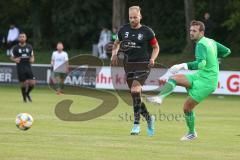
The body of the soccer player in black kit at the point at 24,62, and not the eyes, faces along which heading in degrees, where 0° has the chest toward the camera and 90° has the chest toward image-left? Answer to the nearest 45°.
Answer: approximately 0°

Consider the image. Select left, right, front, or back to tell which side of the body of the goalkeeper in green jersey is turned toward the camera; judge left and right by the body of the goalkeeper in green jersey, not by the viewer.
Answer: left

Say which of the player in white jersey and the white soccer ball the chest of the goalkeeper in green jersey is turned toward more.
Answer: the white soccer ball

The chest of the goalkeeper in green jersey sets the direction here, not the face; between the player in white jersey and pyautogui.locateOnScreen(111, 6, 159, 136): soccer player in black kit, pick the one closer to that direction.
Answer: the soccer player in black kit

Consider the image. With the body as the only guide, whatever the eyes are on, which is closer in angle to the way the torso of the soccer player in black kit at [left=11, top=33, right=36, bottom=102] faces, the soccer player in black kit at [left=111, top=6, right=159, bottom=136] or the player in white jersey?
the soccer player in black kit

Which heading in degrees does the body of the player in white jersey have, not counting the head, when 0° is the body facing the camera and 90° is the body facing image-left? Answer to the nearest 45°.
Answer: approximately 0°

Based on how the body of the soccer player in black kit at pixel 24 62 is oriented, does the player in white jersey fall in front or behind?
behind
